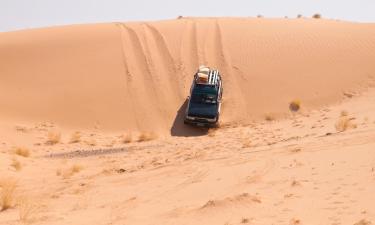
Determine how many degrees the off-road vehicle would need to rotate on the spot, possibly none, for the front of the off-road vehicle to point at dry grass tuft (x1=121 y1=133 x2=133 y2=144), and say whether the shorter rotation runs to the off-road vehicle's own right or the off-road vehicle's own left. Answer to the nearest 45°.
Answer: approximately 90° to the off-road vehicle's own right

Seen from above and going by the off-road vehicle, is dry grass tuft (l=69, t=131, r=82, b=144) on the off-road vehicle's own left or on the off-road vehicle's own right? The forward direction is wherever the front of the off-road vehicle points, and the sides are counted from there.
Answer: on the off-road vehicle's own right

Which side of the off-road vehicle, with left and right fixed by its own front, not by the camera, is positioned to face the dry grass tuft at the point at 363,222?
front

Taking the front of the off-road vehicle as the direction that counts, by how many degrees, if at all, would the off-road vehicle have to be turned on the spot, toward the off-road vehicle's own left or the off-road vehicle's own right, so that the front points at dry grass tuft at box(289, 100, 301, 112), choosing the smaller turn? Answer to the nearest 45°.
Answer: approximately 135° to the off-road vehicle's own left

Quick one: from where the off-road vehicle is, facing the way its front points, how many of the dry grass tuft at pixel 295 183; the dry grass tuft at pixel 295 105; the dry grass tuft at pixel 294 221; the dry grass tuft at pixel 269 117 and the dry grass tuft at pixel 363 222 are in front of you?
3

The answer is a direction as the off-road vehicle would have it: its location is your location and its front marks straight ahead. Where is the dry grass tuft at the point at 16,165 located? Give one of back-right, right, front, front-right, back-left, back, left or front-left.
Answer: front-right

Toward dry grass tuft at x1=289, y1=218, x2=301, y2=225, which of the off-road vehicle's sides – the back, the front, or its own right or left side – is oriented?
front

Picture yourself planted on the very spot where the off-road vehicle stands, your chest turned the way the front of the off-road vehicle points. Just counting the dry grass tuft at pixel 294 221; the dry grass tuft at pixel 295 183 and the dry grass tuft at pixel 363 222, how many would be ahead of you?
3

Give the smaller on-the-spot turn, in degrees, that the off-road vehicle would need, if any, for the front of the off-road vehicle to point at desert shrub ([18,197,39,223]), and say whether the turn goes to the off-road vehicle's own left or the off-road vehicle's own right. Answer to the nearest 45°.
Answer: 0° — it already faces it

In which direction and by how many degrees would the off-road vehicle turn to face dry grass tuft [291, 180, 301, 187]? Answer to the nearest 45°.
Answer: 0° — it already faces it

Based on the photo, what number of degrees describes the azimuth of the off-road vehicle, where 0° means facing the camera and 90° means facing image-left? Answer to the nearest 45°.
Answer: approximately 0°
